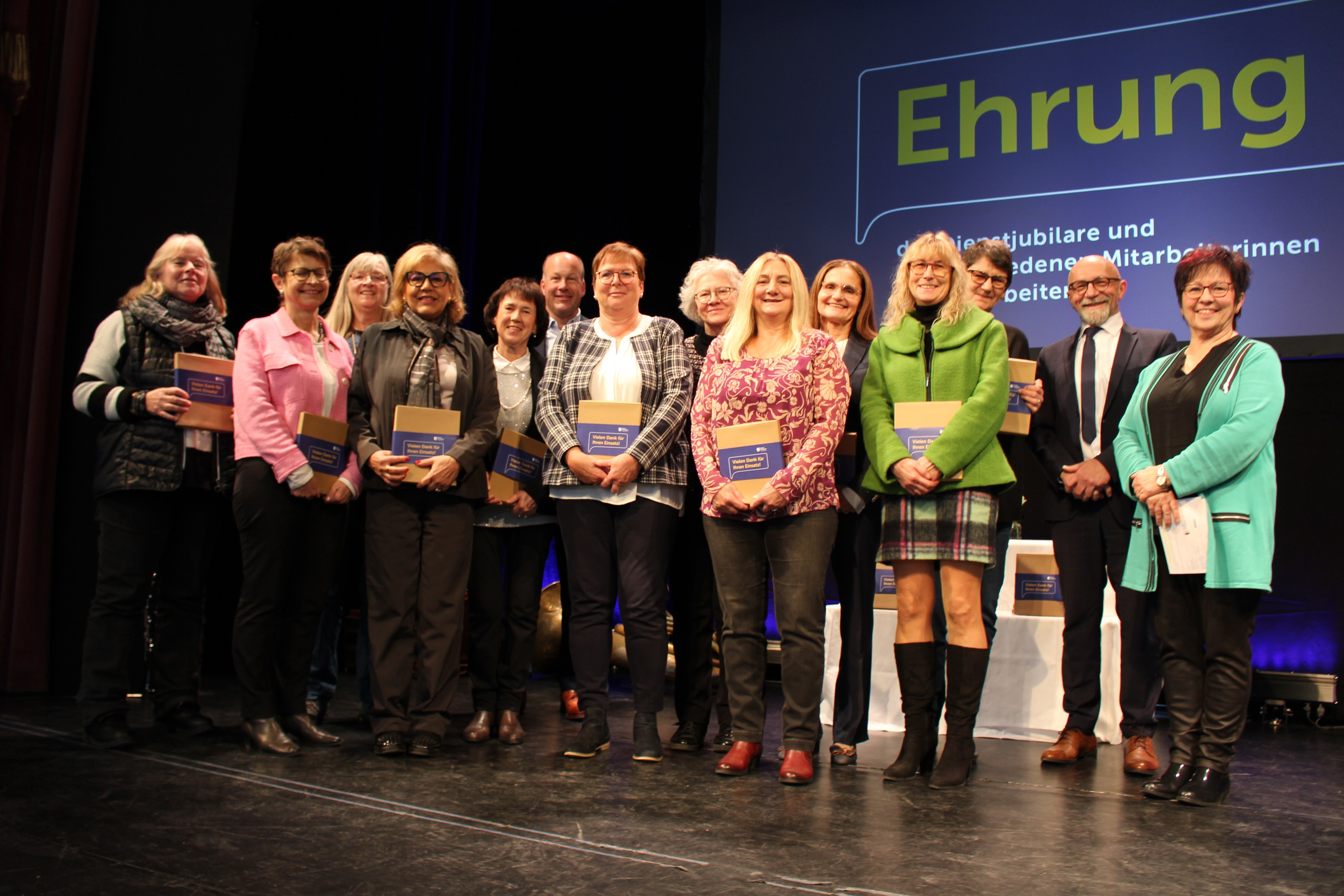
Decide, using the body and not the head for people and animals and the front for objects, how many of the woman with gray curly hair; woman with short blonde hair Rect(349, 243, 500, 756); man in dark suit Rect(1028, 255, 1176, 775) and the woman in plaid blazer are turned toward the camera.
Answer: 4

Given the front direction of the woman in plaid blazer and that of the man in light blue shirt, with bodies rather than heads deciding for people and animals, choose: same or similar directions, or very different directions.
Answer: same or similar directions

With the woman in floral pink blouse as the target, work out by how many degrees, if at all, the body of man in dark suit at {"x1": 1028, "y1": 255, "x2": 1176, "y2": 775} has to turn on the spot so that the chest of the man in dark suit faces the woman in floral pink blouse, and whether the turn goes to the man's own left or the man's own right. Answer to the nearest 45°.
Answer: approximately 45° to the man's own right

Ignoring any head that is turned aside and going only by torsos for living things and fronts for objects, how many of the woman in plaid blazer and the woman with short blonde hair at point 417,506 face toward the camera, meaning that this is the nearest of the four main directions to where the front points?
2

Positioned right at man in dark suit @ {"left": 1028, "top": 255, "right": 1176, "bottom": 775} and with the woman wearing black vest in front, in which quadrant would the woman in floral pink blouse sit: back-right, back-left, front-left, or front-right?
front-left

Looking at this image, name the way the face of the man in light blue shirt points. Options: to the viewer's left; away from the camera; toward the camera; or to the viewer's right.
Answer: toward the camera

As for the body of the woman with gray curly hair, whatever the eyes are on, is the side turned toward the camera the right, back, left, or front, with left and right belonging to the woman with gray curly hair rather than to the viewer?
front

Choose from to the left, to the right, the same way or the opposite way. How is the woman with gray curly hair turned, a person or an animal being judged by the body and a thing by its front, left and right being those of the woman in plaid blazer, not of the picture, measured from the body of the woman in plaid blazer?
the same way

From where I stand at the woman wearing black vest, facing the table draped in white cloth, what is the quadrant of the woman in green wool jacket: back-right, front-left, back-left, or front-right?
front-right

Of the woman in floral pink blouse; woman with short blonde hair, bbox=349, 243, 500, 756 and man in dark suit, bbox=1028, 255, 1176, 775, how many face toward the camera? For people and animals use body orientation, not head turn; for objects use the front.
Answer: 3

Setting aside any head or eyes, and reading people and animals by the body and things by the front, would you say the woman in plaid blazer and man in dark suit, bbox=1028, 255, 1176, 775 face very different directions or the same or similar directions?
same or similar directions

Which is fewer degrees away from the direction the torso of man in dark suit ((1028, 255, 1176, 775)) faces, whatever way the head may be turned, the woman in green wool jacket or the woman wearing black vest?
the woman in green wool jacket

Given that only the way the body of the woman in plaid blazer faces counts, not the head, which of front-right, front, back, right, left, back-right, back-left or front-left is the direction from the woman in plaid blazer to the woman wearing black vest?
right

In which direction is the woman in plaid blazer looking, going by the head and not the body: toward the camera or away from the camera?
toward the camera

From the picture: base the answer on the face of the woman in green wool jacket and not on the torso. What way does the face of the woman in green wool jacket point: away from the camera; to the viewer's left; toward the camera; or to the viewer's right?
toward the camera

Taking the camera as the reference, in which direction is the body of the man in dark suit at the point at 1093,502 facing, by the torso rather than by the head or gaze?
toward the camera

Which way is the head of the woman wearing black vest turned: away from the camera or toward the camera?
toward the camera

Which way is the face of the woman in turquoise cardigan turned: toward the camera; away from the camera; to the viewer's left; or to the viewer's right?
toward the camera
